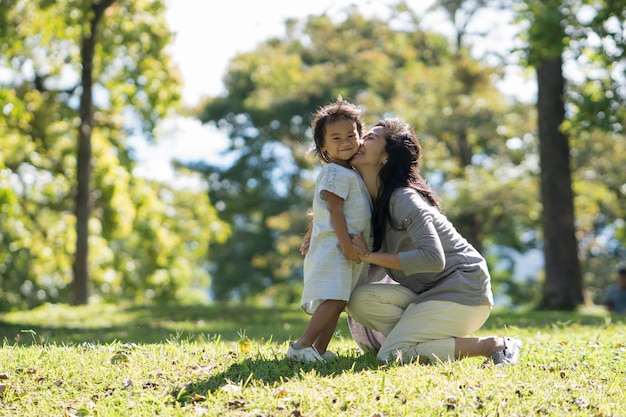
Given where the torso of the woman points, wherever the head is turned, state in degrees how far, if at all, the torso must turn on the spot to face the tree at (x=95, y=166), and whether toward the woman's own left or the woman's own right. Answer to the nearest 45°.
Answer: approximately 45° to the woman's own right

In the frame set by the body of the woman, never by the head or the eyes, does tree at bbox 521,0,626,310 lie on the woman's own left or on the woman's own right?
on the woman's own right

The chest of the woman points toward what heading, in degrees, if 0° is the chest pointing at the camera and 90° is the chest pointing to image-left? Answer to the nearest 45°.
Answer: approximately 90°
